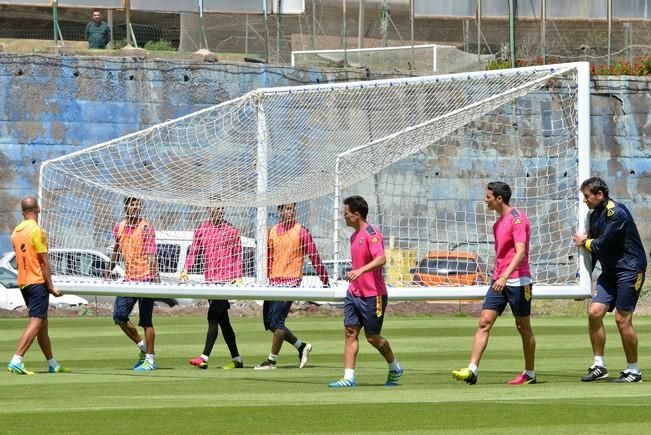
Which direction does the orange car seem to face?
toward the camera

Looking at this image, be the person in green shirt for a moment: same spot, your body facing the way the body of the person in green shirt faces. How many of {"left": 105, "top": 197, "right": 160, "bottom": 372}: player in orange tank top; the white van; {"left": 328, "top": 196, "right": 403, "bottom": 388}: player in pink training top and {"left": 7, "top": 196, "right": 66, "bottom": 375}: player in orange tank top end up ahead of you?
4

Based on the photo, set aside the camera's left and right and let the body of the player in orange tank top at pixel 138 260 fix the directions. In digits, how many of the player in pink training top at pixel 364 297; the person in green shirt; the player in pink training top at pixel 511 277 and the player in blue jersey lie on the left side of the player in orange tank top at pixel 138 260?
3

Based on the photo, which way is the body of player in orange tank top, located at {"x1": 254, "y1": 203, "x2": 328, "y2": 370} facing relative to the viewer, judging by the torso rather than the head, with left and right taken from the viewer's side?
facing the viewer and to the left of the viewer

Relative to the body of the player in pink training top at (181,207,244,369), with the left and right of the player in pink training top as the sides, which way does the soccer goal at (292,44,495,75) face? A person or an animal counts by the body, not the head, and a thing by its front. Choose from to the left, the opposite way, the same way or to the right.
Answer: the same way

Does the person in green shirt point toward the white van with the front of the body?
yes

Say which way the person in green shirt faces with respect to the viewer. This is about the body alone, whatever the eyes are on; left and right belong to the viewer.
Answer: facing the viewer

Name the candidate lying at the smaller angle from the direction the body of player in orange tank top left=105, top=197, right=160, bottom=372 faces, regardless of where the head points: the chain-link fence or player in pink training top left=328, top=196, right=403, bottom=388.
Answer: the player in pink training top

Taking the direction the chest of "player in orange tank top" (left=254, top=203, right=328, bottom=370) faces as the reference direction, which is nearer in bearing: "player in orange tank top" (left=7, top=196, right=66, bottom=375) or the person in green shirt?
the player in orange tank top

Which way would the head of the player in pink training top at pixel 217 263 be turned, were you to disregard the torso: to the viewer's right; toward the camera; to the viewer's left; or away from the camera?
toward the camera

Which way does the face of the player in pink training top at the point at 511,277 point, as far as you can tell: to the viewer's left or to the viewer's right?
to the viewer's left

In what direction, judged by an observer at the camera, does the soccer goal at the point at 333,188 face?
facing away from the viewer and to the right of the viewer

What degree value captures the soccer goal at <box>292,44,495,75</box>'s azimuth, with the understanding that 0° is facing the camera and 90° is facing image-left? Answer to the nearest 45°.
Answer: approximately 45°

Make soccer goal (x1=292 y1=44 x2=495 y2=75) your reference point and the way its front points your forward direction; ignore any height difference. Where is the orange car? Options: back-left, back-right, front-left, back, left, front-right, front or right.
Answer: front-left
